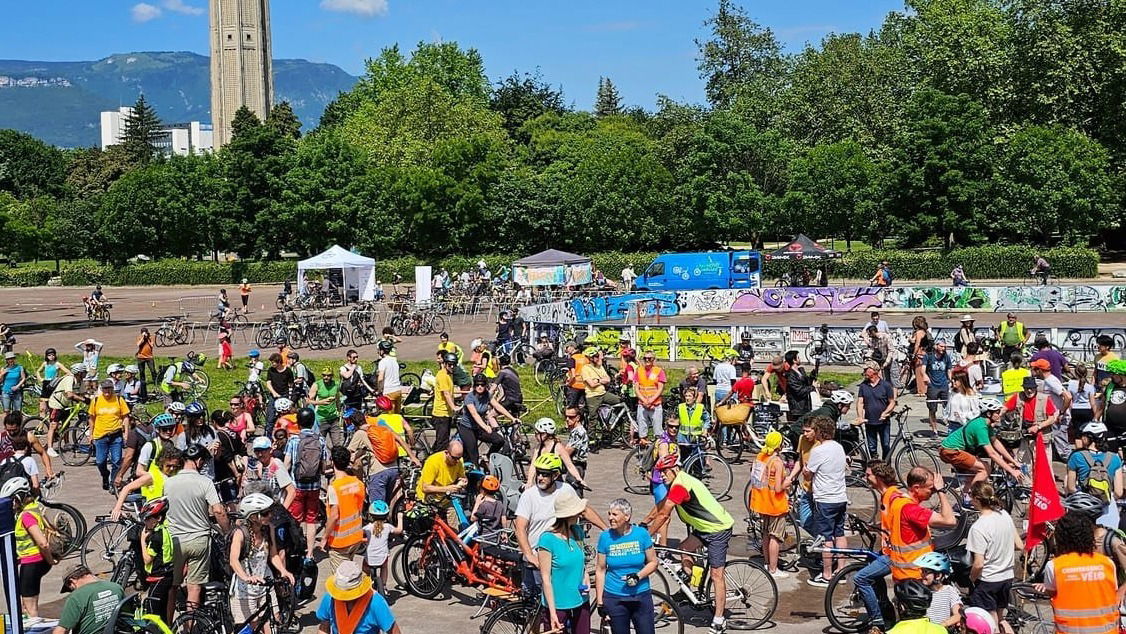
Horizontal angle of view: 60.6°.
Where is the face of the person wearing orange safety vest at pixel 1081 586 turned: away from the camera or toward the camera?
away from the camera

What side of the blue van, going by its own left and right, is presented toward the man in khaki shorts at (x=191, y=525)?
left

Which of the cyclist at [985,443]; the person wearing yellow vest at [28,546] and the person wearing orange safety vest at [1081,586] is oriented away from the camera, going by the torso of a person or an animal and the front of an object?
the person wearing orange safety vest

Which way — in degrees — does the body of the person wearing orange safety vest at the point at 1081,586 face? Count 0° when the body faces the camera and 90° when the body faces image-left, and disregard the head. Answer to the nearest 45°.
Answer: approximately 180°

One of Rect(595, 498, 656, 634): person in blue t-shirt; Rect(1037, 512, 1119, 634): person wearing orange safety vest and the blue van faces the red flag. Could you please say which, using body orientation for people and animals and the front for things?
the person wearing orange safety vest

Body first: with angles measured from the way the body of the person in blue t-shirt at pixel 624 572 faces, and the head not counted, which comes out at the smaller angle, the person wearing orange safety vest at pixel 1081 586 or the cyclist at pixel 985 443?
the person wearing orange safety vest

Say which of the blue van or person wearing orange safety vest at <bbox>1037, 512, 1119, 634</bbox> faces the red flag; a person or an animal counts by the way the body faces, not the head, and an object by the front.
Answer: the person wearing orange safety vest

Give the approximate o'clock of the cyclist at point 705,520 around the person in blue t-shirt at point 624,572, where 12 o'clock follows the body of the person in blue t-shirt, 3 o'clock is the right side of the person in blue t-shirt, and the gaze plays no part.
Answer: The cyclist is roughly at 7 o'clock from the person in blue t-shirt.

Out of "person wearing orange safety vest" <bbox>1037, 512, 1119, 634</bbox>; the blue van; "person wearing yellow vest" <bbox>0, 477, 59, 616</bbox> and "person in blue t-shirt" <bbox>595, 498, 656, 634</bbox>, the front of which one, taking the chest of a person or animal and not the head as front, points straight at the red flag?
the person wearing orange safety vest
